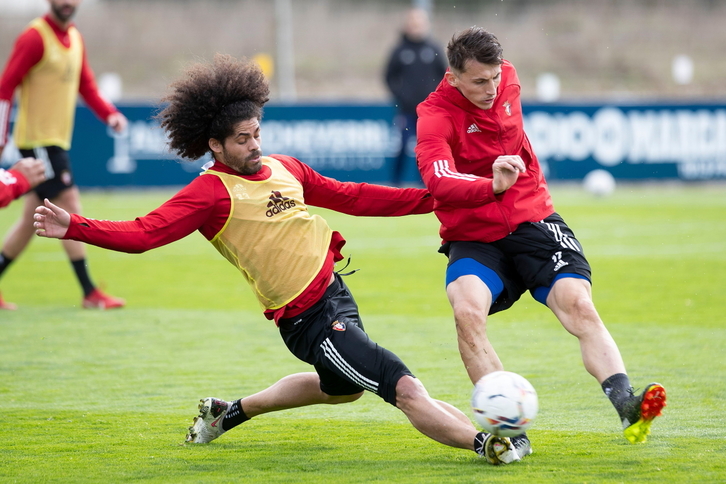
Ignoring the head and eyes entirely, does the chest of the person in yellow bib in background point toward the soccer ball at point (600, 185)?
no

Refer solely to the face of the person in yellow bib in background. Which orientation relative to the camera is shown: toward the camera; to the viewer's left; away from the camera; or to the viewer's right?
toward the camera

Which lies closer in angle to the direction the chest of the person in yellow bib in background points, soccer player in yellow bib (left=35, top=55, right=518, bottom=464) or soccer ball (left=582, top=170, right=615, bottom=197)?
the soccer player in yellow bib

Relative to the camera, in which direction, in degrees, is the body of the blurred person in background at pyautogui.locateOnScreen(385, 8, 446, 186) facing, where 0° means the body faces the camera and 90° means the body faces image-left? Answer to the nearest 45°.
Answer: approximately 0°

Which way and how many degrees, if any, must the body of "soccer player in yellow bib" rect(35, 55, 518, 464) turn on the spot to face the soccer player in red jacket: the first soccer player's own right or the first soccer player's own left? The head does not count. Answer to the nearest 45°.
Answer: approximately 45° to the first soccer player's own left

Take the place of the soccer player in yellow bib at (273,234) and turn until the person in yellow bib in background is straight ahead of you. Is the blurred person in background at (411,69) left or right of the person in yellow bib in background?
right

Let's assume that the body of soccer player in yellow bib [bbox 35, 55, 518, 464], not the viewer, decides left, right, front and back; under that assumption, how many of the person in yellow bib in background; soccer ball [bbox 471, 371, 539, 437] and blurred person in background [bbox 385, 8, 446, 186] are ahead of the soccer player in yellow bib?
1

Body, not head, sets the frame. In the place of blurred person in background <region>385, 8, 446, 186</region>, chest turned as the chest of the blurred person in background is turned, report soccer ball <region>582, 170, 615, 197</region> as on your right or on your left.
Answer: on your left

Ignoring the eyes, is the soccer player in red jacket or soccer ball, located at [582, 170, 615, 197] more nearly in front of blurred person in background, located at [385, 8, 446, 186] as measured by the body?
the soccer player in red jacket

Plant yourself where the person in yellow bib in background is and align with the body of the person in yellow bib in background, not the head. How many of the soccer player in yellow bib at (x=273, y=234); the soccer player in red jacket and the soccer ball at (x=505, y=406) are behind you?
0

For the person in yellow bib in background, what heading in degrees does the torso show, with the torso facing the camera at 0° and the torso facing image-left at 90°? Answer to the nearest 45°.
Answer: approximately 315°

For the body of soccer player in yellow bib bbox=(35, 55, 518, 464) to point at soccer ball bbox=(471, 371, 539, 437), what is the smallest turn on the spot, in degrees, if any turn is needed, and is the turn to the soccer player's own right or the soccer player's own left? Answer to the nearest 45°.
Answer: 0° — they already face it

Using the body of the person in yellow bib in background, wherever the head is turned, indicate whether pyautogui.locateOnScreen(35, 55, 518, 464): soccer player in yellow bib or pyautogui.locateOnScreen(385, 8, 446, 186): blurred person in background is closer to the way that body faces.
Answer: the soccer player in yellow bib

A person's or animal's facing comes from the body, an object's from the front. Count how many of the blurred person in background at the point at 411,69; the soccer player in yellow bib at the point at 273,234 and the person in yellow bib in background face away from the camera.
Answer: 0

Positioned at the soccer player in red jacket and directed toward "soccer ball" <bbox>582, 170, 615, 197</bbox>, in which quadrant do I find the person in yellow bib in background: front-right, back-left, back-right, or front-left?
front-left

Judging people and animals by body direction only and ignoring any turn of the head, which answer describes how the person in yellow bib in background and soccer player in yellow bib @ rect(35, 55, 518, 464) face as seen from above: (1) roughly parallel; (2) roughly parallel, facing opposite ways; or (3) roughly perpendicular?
roughly parallel

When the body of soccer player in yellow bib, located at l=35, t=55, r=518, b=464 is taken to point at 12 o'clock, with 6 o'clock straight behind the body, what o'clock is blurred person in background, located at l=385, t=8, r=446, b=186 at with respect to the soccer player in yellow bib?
The blurred person in background is roughly at 8 o'clock from the soccer player in yellow bib.

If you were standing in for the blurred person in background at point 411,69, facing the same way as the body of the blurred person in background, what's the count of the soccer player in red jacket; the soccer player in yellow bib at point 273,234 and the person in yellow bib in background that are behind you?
0
